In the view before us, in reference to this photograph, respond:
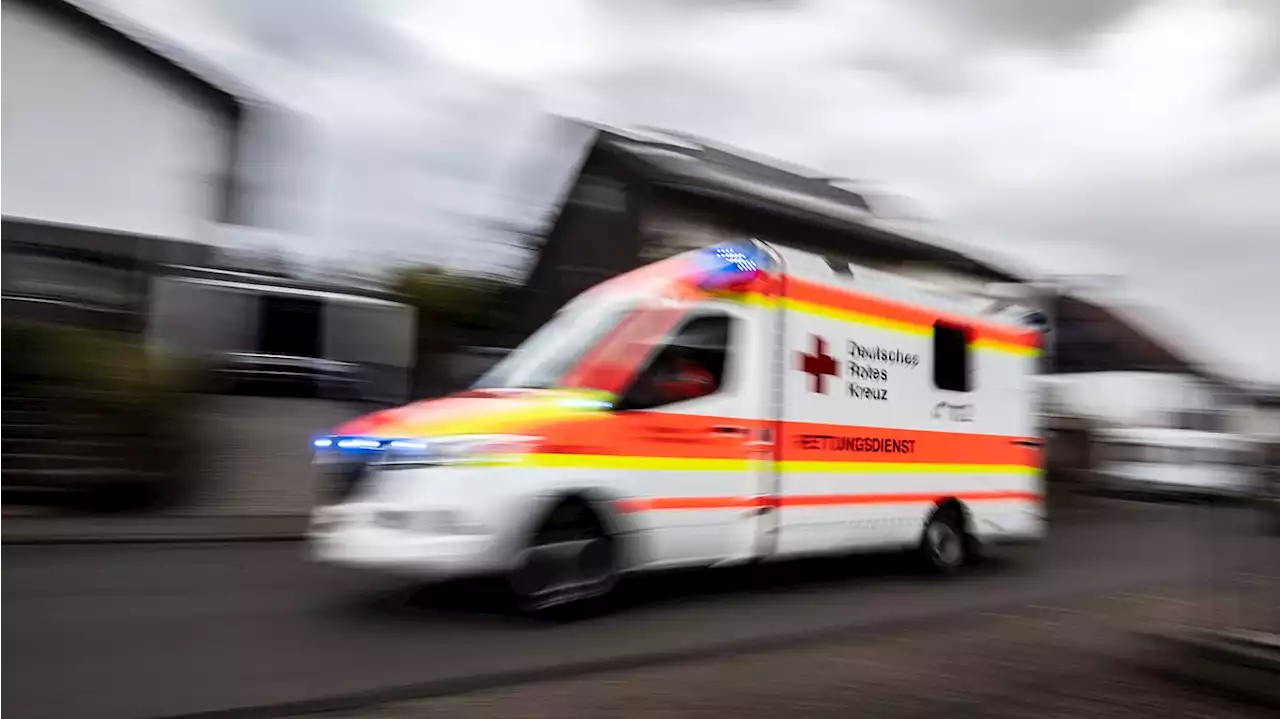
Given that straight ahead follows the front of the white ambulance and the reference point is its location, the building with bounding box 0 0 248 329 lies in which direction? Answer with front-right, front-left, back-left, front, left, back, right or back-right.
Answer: right

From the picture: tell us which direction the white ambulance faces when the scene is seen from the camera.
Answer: facing the viewer and to the left of the viewer

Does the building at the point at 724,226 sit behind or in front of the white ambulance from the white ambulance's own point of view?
behind
